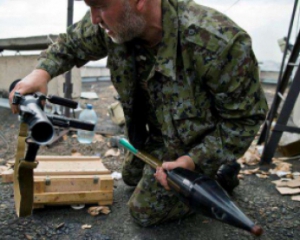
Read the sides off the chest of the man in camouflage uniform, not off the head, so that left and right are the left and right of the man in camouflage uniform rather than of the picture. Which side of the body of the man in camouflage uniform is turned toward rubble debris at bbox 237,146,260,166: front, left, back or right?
back

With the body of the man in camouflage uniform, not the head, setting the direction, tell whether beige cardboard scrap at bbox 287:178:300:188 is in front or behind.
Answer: behind

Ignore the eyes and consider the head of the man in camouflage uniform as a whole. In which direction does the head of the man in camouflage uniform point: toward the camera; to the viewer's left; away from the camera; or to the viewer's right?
to the viewer's left

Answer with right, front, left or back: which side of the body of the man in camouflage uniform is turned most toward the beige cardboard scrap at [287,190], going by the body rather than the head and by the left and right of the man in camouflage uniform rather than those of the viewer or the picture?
back

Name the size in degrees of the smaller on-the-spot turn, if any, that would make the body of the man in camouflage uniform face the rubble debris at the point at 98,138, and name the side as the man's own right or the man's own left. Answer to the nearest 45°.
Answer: approximately 135° to the man's own right

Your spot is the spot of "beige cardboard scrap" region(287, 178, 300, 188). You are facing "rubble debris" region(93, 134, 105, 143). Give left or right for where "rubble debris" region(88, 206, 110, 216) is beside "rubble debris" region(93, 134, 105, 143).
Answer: left

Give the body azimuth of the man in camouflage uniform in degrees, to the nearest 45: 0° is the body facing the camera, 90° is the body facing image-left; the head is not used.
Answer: approximately 45°
